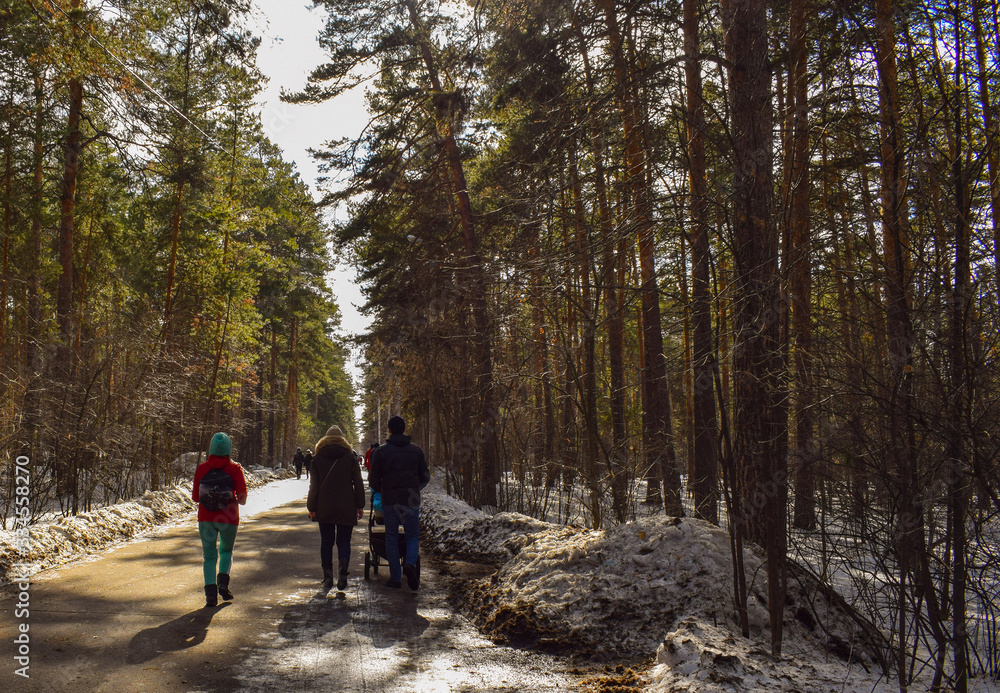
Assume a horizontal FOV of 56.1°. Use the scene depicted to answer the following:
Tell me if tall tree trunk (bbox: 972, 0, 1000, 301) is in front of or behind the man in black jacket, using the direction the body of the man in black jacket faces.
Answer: behind

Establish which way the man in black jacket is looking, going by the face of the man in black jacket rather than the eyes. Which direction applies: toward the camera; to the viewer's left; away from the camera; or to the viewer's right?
away from the camera

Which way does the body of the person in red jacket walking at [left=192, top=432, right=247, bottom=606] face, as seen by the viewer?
away from the camera

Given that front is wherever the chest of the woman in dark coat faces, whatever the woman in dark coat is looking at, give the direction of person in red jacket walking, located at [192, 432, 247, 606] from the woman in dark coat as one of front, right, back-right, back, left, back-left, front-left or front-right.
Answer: back-left

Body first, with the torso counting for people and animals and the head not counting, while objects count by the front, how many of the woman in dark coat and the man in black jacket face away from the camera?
2

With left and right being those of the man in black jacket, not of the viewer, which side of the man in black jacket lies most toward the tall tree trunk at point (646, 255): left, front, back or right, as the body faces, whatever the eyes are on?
front

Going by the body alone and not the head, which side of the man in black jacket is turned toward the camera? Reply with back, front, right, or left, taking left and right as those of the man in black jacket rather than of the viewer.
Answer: back

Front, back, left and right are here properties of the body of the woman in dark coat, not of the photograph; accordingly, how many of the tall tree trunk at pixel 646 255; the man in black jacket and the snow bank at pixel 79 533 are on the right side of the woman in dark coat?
2

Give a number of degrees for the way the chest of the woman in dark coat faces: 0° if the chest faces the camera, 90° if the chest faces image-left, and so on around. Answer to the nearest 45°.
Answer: approximately 180°

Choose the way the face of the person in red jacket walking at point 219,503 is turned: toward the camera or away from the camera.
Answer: away from the camera
